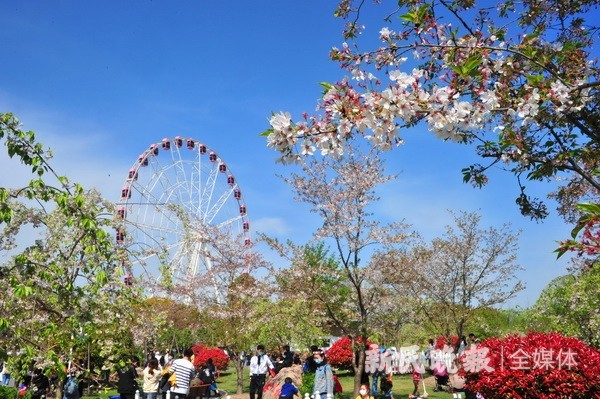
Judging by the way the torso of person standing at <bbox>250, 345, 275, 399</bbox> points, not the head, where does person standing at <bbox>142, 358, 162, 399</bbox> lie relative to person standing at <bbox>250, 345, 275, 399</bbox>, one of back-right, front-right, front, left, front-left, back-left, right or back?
front-right

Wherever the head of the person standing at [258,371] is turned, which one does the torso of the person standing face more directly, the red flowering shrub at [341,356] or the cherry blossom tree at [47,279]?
the cherry blossom tree

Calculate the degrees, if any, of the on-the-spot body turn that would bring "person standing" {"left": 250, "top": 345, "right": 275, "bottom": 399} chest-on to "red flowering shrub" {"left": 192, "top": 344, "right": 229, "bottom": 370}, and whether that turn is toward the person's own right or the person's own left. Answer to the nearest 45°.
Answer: approximately 180°

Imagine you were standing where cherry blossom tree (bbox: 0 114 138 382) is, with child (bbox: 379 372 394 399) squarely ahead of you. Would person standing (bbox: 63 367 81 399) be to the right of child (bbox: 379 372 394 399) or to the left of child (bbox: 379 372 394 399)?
left

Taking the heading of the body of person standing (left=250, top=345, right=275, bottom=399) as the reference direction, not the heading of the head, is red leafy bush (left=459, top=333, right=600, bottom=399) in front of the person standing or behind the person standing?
in front

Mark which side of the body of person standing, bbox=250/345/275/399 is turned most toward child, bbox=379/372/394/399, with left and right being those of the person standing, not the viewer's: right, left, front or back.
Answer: left

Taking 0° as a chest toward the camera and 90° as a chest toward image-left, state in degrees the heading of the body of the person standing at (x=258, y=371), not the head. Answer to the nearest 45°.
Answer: approximately 0°

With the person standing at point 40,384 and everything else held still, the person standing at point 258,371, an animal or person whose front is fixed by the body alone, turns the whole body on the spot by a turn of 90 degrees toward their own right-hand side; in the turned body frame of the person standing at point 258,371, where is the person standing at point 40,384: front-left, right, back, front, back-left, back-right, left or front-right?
front
